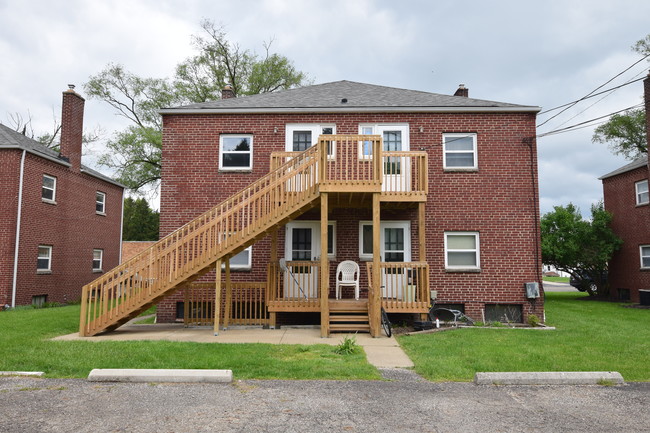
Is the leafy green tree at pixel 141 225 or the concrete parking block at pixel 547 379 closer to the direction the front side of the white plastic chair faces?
the concrete parking block

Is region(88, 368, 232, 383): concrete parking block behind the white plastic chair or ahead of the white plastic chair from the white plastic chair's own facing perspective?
ahead

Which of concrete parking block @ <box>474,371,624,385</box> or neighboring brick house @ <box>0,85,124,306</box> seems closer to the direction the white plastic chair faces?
the concrete parking block

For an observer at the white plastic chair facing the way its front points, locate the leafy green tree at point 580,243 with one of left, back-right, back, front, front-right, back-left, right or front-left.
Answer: back-left

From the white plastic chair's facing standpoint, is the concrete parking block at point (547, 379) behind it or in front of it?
in front

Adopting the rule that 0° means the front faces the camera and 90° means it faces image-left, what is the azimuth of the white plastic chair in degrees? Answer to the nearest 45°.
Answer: approximately 0°

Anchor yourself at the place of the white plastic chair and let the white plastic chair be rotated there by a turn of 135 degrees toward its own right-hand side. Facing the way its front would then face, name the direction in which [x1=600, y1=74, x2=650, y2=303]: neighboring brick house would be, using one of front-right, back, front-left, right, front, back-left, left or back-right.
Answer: right

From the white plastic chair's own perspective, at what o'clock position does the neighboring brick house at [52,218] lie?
The neighboring brick house is roughly at 4 o'clock from the white plastic chair.

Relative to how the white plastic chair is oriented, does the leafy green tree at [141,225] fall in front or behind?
behind
